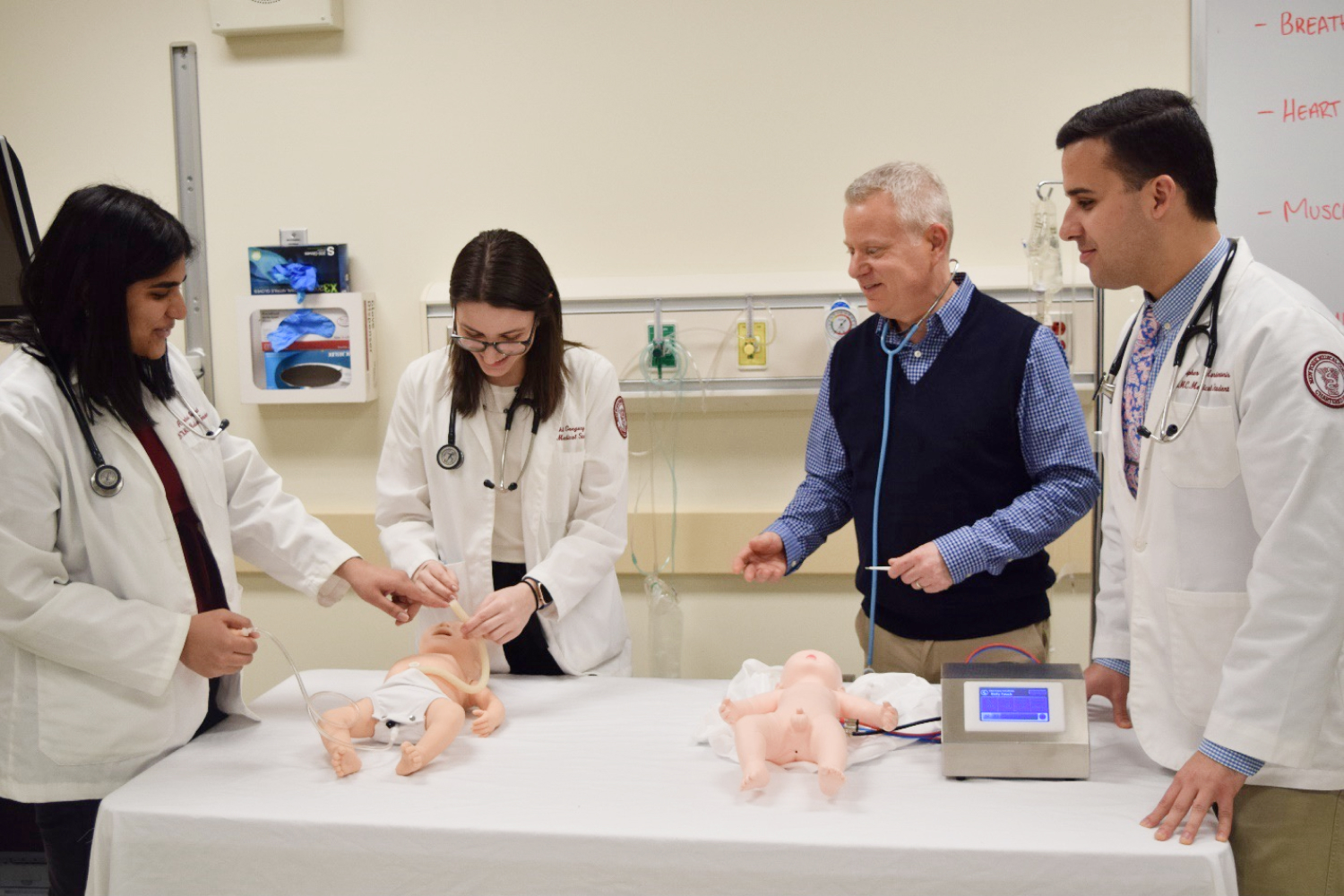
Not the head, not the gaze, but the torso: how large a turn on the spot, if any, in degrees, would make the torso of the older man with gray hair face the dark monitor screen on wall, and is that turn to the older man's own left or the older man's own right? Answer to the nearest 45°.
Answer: approximately 45° to the older man's own right

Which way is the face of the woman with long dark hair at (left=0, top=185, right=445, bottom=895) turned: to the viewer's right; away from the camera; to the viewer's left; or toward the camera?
to the viewer's right

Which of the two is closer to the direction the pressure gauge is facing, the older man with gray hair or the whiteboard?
the older man with gray hair

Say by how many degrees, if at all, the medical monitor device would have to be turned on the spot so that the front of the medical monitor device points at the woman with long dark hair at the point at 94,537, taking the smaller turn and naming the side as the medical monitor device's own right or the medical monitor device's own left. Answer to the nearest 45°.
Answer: approximately 90° to the medical monitor device's own right

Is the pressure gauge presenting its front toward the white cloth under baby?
yes

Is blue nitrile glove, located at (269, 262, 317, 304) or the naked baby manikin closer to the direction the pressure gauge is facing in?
the naked baby manikin

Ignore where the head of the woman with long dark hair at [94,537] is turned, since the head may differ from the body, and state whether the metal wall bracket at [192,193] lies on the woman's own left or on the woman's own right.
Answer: on the woman's own left

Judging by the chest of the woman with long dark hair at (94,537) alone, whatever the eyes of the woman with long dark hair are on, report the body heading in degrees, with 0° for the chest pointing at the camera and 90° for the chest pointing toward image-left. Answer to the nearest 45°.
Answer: approximately 315°

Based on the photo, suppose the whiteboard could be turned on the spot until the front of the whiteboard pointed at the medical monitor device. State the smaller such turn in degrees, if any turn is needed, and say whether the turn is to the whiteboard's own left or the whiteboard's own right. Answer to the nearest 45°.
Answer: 0° — it already faces it

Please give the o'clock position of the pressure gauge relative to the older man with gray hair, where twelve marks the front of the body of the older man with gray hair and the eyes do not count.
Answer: The pressure gauge is roughly at 4 o'clock from the older man with gray hair.
